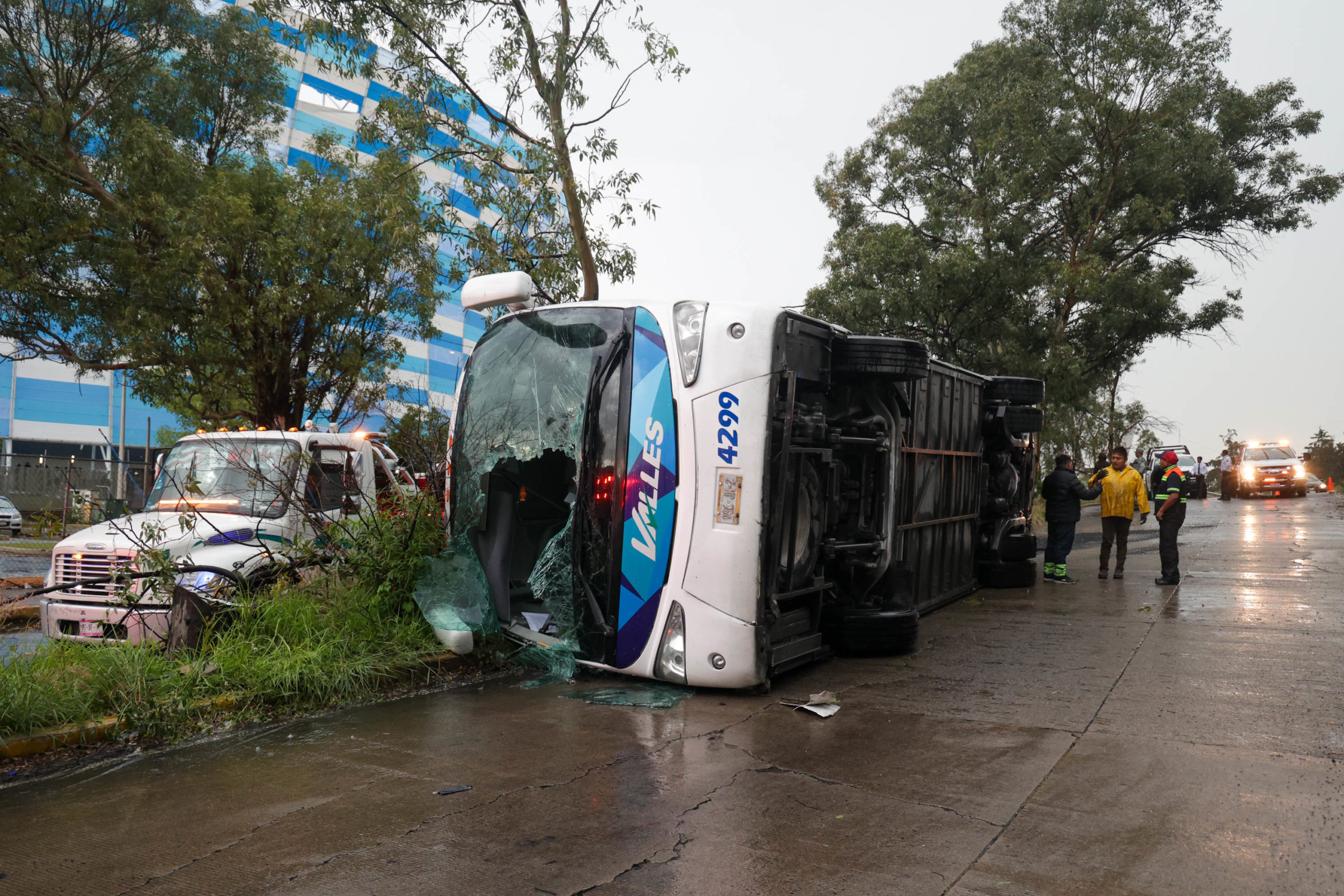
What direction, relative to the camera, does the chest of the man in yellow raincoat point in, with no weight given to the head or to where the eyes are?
toward the camera

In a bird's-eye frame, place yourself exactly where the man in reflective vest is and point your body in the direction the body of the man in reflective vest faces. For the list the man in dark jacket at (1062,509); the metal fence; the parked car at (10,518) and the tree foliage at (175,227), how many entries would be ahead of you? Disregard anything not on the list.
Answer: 4

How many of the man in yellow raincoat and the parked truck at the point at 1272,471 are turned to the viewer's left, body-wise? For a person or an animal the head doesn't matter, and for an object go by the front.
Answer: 0

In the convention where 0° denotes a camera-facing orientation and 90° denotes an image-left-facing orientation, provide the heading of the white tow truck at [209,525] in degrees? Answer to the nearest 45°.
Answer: approximately 45°

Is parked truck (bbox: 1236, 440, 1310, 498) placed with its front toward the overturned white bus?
yes

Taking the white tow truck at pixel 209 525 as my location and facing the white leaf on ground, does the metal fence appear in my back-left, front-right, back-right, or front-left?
back-left

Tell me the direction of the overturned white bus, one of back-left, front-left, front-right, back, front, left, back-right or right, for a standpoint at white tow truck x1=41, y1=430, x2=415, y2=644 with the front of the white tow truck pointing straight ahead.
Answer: left

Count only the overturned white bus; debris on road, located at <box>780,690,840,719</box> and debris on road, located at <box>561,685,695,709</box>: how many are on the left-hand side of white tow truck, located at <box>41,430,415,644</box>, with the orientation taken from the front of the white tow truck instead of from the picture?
3

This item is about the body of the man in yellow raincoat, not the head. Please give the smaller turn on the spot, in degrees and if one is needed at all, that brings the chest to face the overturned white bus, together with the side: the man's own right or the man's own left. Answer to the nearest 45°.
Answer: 0° — they already face it

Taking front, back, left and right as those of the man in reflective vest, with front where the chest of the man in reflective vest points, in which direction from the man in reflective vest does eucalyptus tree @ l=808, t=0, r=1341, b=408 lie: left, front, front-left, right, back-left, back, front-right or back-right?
right

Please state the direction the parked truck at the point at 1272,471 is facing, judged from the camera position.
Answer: facing the viewer

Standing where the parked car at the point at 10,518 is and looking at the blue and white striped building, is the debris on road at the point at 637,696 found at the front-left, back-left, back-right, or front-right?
back-right

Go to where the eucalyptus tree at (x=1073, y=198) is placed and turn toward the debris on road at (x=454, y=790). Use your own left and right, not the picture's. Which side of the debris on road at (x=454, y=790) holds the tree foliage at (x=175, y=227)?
right

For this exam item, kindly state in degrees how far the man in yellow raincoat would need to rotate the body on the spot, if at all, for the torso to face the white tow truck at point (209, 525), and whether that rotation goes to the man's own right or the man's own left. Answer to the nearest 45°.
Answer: approximately 45° to the man's own right

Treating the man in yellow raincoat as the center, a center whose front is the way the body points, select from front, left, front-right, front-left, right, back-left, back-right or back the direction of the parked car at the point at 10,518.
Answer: right

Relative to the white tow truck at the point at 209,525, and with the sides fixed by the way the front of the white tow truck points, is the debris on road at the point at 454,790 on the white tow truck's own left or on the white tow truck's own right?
on the white tow truck's own left
